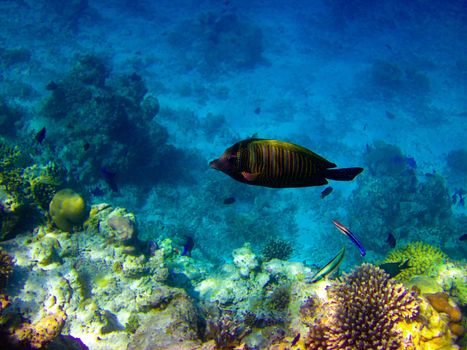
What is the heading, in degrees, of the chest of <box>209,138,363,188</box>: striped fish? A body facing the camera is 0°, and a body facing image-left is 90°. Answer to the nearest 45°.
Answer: approximately 90°

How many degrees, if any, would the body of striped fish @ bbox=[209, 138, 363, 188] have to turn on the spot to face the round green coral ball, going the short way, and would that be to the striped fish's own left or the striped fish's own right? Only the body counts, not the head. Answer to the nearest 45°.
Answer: approximately 45° to the striped fish's own right
